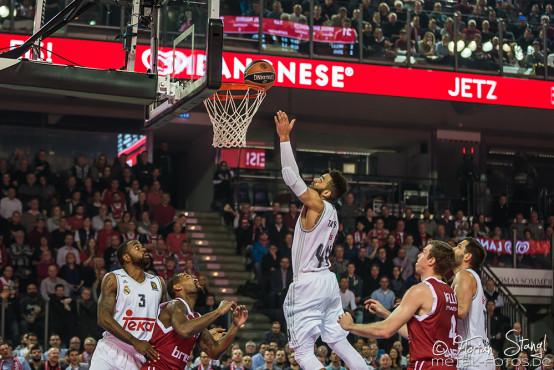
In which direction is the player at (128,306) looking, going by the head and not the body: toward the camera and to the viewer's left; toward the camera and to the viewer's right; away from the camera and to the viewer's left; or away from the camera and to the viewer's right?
toward the camera and to the viewer's right

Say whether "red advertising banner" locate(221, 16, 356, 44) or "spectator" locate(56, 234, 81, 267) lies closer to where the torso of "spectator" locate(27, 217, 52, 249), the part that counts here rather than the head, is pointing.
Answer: the spectator

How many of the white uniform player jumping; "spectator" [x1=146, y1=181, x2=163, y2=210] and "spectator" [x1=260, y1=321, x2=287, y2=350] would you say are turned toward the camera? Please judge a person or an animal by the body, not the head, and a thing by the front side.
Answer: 2

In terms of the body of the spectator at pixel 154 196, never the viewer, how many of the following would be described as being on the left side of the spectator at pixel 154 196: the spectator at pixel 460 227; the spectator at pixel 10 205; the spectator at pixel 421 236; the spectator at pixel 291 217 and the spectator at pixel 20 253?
3
